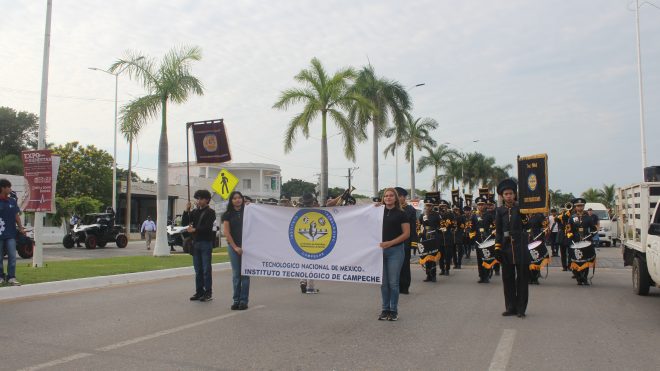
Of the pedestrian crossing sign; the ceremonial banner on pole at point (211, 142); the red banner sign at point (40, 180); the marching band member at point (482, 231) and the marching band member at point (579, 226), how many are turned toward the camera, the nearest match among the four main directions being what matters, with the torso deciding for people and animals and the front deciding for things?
5

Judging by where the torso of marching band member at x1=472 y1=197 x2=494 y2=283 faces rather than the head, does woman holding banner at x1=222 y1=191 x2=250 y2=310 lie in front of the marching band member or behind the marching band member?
in front

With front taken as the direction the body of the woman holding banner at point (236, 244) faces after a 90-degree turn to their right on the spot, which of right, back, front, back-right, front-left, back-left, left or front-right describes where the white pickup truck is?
back

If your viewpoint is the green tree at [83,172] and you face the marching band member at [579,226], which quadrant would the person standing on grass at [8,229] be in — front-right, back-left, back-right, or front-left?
front-right

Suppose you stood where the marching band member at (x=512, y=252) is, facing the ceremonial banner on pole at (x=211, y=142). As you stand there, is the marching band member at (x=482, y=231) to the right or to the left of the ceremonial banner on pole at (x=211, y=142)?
right

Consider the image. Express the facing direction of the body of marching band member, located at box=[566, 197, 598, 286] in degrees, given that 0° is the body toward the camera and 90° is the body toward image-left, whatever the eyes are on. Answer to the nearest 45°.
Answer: approximately 0°

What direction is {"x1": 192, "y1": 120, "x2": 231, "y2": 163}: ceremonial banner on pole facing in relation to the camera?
toward the camera

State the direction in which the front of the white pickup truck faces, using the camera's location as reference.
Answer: facing the viewer and to the right of the viewer

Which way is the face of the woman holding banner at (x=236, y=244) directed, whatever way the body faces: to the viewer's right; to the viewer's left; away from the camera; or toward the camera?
toward the camera

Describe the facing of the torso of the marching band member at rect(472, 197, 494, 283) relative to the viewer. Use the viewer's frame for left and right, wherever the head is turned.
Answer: facing the viewer

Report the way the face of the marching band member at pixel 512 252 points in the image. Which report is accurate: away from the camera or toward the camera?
toward the camera

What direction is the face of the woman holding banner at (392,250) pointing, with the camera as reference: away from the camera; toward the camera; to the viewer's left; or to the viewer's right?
toward the camera

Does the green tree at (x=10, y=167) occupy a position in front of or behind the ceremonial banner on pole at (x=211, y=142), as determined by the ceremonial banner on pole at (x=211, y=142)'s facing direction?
behind

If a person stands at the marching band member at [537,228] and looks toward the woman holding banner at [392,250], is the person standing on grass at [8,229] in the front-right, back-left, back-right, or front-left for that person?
front-right

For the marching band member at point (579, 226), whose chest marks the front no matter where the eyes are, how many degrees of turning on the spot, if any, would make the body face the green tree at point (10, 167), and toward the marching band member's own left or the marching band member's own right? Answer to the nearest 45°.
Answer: approximately 90° to the marching band member's own right

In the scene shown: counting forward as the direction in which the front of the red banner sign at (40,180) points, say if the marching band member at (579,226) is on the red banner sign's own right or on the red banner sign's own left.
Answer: on the red banner sign's own left
